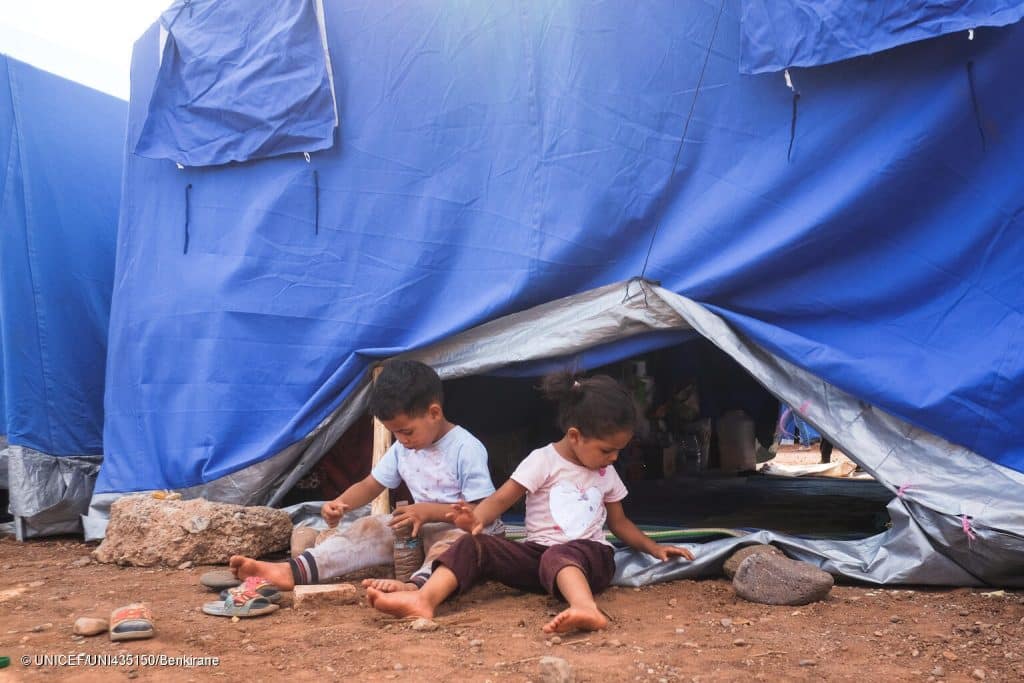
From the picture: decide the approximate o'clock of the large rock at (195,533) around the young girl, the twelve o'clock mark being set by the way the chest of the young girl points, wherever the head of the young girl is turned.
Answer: The large rock is roughly at 4 o'clock from the young girl.

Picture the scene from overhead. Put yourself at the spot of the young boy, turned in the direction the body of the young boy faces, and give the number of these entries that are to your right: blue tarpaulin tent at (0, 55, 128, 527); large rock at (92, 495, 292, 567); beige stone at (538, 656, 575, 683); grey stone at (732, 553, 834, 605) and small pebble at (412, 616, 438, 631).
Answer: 2

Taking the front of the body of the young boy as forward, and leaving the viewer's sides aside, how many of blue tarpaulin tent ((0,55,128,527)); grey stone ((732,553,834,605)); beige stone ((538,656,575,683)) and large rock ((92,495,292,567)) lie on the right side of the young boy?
2

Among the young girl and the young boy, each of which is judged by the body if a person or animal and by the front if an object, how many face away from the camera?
0

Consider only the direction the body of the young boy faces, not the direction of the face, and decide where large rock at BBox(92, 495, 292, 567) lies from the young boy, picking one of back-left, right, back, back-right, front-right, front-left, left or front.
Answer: right

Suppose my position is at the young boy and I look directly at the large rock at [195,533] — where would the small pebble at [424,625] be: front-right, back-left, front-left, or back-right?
back-left

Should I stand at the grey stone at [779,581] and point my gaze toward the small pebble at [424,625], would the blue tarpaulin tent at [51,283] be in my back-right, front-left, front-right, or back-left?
front-right

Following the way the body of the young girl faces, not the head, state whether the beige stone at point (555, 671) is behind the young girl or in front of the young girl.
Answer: in front

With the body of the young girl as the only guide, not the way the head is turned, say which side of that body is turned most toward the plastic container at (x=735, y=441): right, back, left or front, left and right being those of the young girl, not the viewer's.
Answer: back

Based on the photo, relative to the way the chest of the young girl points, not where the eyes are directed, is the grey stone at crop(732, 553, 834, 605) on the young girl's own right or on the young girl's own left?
on the young girl's own left

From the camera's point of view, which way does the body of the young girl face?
toward the camera

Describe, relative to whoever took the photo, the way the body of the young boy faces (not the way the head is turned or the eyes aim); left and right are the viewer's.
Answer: facing the viewer and to the left of the viewer
